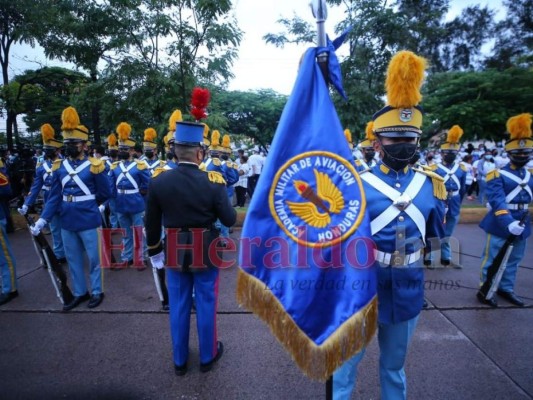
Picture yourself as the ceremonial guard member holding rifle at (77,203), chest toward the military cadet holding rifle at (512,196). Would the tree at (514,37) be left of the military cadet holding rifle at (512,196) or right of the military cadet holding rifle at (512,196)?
left

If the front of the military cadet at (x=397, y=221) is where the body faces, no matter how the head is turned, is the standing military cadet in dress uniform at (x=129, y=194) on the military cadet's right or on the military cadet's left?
on the military cadet's right

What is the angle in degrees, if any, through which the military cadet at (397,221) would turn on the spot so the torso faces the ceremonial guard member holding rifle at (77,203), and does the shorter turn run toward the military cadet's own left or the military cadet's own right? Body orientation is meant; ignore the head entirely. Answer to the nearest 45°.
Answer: approximately 90° to the military cadet's own right

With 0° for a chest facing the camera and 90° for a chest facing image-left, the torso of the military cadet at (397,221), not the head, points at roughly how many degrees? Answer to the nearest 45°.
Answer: approximately 0°

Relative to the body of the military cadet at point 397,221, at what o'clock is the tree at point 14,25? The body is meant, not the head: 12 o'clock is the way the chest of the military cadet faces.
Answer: The tree is roughly at 4 o'clock from the military cadet.

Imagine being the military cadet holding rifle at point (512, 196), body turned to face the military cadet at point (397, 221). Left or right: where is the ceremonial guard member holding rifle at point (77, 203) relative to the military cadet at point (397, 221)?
right
